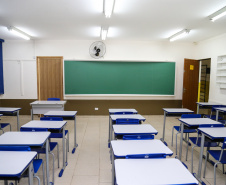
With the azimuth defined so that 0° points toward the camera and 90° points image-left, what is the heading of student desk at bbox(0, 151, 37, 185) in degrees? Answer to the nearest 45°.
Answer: approximately 0°

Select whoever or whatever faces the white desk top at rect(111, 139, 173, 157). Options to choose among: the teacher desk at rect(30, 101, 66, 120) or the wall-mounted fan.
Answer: the wall-mounted fan

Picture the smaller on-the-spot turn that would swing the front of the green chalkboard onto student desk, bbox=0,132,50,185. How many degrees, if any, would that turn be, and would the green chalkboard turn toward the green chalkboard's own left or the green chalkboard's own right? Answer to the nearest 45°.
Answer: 0° — it already faces it

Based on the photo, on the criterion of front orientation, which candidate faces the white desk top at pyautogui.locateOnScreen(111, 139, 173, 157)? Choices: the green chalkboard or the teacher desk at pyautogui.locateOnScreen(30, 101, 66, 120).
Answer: the green chalkboard

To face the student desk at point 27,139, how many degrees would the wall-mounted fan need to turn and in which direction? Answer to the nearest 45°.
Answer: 0° — it already faces it

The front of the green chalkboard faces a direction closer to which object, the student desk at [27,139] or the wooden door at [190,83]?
the student desk

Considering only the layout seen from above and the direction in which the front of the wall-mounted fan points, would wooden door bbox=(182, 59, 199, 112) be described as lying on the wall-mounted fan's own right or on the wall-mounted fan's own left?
on the wall-mounted fan's own left

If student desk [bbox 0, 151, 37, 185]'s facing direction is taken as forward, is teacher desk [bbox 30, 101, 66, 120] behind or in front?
behind
